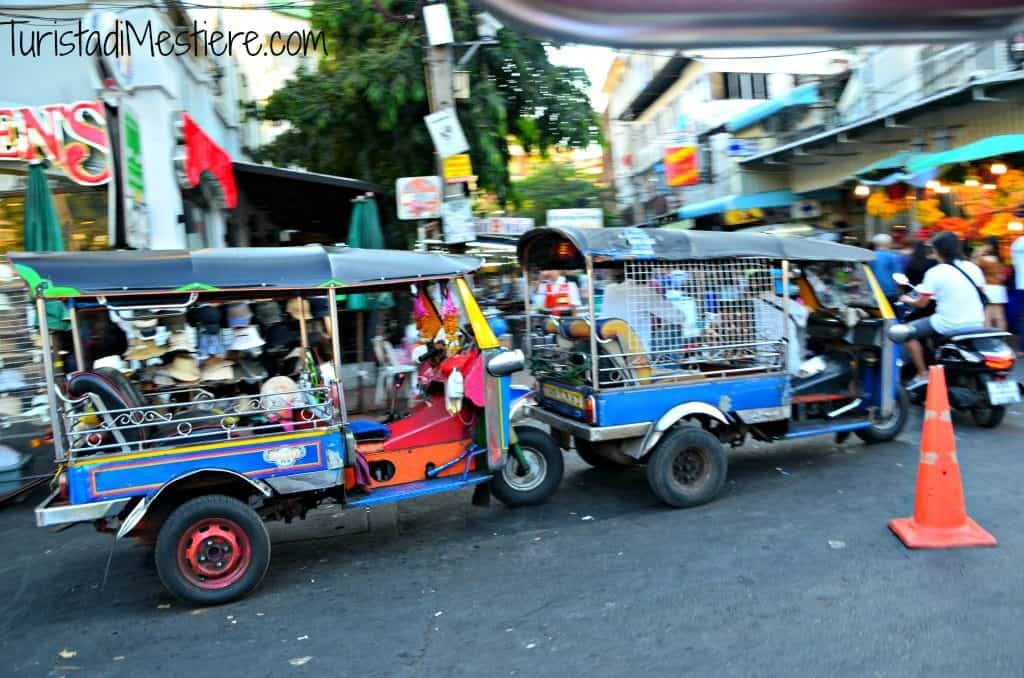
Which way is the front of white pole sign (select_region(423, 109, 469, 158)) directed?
toward the camera

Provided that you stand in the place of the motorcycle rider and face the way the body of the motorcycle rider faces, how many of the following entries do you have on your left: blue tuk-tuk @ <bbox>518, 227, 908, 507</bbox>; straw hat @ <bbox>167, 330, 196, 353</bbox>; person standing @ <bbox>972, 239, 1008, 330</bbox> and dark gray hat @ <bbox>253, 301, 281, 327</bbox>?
3

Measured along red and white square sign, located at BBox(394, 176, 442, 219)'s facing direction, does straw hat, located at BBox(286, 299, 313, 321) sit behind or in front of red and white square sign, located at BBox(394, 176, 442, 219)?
in front

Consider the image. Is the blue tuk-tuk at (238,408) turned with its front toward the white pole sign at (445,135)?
no

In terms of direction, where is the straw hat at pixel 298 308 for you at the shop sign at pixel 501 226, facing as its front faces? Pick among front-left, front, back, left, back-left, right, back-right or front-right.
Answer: front

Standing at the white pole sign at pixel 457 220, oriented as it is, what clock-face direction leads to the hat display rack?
The hat display rack is roughly at 1 o'clock from the white pole sign.

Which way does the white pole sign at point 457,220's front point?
toward the camera

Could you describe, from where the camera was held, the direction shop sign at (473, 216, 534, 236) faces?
facing the viewer

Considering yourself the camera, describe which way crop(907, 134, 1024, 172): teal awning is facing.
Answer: facing the viewer and to the left of the viewer

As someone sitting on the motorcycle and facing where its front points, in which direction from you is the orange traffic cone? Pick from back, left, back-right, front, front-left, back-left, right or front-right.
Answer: back-left

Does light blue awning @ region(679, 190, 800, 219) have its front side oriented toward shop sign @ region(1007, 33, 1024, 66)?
no

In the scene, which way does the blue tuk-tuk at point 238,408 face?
to the viewer's right

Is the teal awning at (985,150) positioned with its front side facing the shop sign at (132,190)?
yes

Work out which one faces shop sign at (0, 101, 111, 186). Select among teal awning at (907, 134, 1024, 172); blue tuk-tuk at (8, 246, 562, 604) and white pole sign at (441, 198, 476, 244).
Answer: the teal awning

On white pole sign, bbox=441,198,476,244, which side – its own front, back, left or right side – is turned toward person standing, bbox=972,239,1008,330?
left

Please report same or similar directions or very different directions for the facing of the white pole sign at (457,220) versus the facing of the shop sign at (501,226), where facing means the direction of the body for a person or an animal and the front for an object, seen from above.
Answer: same or similar directions

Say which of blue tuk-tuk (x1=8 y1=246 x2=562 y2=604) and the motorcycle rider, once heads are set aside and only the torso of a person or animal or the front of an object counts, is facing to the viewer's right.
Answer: the blue tuk-tuk

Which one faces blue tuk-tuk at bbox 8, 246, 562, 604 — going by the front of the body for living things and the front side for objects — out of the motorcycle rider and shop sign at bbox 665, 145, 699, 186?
the shop sign

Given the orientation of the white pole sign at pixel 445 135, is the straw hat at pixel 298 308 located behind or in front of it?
in front

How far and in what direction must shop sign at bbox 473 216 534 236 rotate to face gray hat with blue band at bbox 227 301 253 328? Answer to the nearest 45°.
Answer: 0° — it already faces it

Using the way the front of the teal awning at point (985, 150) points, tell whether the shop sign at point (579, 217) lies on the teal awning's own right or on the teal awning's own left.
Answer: on the teal awning's own right
